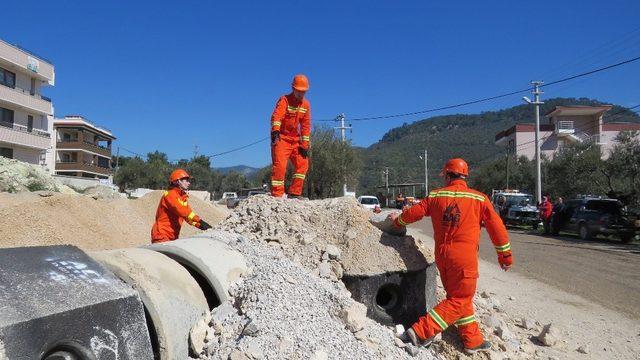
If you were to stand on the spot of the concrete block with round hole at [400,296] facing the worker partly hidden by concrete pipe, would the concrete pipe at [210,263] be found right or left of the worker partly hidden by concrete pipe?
left

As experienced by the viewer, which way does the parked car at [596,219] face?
facing away from the viewer and to the left of the viewer

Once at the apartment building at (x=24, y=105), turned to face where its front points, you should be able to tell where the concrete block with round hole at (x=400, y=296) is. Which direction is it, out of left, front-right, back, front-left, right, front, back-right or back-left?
front-right

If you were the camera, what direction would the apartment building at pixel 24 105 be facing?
facing the viewer and to the right of the viewer

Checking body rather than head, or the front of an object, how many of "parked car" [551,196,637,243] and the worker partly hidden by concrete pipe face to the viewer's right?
1

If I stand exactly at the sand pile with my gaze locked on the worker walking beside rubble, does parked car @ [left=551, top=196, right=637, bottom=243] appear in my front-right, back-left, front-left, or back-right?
front-left

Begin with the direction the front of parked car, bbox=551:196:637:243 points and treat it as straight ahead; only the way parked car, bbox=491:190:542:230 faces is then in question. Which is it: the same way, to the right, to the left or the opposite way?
the opposite way

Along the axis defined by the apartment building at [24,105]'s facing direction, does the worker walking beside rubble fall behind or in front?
in front

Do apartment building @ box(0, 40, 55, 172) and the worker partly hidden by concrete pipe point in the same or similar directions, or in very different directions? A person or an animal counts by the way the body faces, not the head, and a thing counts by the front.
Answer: same or similar directions

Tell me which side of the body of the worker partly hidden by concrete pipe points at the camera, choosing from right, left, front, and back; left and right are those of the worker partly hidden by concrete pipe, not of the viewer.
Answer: right

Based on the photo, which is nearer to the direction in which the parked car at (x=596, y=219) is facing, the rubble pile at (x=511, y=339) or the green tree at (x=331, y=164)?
the green tree

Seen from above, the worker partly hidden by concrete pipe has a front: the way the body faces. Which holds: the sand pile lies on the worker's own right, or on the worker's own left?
on the worker's own left
